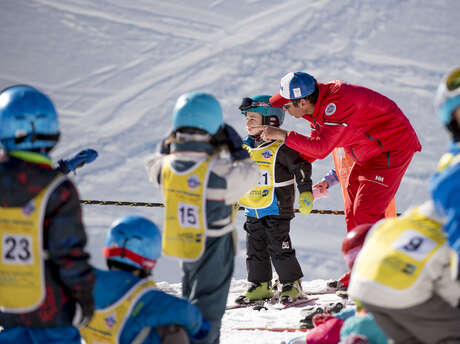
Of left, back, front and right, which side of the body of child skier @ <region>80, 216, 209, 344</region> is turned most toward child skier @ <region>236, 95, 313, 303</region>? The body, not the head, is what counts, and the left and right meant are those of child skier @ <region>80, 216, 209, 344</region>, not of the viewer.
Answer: front

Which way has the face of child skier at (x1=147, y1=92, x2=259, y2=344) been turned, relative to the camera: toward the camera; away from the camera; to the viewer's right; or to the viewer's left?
away from the camera

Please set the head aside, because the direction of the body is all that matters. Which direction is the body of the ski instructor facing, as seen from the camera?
to the viewer's left

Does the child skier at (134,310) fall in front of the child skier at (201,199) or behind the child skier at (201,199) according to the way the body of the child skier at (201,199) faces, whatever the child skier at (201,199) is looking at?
behind

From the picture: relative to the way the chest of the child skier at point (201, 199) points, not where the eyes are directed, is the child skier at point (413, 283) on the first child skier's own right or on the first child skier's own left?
on the first child skier's own right

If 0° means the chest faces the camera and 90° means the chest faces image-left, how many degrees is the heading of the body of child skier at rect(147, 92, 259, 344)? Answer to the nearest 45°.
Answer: approximately 225°

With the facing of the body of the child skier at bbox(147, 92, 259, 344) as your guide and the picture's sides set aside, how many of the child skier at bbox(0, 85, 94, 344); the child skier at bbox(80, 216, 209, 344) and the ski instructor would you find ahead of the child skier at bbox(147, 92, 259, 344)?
1

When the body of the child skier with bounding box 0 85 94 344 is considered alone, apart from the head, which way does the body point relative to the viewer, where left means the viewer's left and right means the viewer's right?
facing away from the viewer and to the right of the viewer
